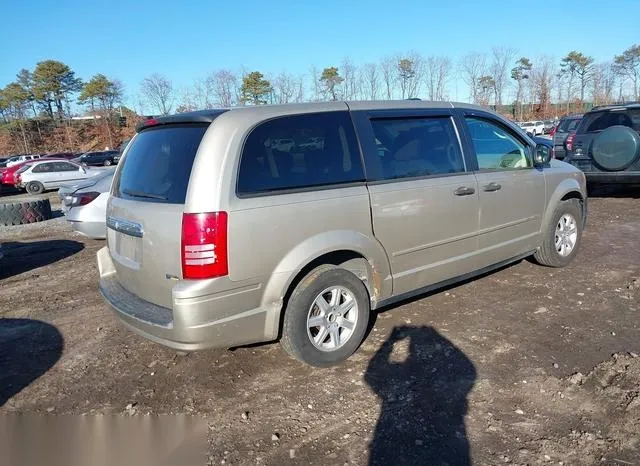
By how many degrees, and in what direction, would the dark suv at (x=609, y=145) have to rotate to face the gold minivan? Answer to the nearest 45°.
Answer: approximately 180°

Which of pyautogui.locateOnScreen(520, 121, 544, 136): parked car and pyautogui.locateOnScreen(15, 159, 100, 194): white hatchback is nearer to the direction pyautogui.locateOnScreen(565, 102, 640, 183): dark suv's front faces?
the parked car

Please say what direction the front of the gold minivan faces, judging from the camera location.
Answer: facing away from the viewer and to the right of the viewer

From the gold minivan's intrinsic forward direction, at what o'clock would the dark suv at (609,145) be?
The dark suv is roughly at 12 o'clock from the gold minivan.

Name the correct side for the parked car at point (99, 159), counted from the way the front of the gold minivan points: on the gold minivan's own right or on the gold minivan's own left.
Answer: on the gold minivan's own left

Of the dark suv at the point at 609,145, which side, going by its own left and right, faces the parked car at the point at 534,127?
front

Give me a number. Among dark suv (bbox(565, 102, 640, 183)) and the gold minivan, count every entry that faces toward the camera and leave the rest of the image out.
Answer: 0

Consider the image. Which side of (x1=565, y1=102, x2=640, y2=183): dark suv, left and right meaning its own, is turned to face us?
back
